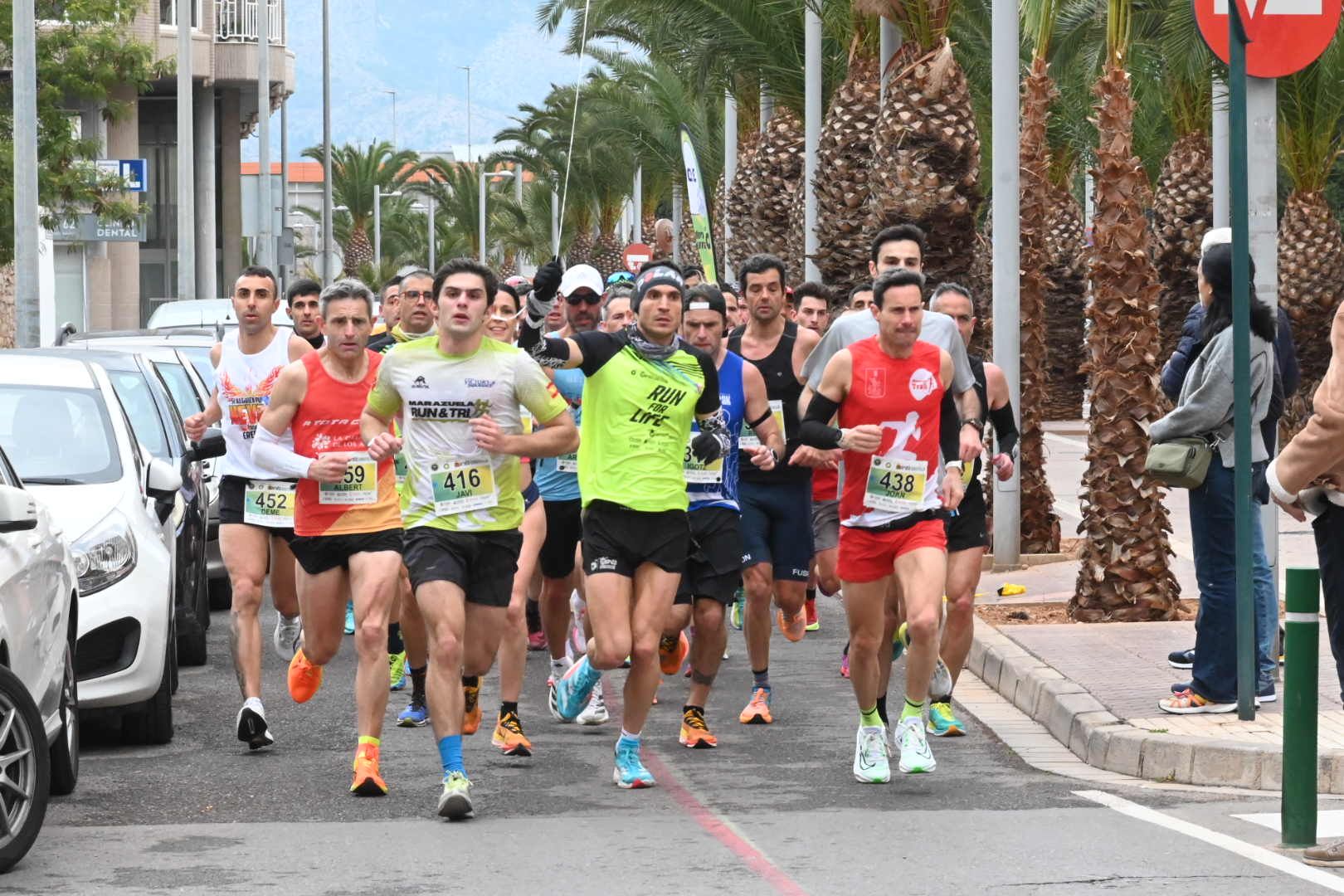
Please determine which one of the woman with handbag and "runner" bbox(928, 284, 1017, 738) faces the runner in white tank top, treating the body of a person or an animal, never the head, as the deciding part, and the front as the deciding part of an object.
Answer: the woman with handbag

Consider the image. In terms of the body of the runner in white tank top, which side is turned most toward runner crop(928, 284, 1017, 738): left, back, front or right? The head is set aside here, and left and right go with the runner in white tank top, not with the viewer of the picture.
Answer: left

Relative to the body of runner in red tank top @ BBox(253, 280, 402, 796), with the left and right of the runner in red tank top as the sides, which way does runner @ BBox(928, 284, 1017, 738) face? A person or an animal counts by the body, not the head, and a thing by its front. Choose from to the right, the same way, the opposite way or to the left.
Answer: the same way

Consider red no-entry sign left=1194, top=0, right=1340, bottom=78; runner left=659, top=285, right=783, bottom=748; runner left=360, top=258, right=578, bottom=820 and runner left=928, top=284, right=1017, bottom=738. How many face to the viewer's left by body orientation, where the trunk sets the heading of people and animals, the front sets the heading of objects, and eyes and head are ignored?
0

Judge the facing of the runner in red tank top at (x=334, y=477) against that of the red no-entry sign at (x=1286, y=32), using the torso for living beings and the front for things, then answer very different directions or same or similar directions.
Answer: same or similar directions

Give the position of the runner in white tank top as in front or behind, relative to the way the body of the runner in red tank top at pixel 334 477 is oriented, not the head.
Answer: behind

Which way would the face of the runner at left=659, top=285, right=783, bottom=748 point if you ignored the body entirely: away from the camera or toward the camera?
toward the camera

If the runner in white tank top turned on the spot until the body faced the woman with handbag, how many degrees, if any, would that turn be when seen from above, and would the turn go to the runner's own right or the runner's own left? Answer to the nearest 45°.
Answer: approximately 90° to the runner's own left

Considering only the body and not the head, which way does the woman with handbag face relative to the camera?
to the viewer's left

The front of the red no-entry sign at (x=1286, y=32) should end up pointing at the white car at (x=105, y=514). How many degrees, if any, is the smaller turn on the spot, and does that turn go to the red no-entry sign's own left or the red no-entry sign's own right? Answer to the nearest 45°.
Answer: approximately 90° to the red no-entry sign's own right

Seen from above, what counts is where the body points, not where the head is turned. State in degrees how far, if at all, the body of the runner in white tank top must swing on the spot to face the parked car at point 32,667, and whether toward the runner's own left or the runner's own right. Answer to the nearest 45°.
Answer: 0° — they already face it

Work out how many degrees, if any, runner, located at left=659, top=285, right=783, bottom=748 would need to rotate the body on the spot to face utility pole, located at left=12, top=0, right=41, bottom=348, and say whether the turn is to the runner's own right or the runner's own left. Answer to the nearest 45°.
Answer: approximately 135° to the runner's own right

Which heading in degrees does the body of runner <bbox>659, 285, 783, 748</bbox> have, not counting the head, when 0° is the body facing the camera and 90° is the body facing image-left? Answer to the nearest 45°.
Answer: approximately 0°

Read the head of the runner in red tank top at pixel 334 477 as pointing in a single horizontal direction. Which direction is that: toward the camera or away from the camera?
toward the camera

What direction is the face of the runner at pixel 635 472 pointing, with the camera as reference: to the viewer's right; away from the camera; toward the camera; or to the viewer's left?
toward the camera

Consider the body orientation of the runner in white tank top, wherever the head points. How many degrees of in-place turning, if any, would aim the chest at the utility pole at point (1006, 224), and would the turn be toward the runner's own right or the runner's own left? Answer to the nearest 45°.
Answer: approximately 135° to the runner's own left

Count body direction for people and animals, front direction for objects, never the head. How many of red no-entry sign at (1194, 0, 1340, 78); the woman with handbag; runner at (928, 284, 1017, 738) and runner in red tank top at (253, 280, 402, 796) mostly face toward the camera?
3

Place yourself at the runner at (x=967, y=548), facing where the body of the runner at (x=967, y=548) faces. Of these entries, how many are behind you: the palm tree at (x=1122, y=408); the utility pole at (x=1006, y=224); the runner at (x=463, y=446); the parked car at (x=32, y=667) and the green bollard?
2

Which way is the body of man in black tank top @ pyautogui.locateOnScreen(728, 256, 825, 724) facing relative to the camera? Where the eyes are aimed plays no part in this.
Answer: toward the camera

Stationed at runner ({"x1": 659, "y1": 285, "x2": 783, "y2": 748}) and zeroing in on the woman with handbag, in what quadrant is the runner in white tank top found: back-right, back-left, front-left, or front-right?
back-left

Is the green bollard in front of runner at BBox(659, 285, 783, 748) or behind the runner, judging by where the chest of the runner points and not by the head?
in front

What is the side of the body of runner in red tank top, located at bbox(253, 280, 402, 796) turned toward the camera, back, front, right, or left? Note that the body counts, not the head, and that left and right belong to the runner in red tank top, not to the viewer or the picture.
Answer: front

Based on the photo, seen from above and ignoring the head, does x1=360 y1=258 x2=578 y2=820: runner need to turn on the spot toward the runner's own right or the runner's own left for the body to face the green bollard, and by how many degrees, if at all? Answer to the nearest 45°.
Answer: approximately 45° to the runner's own left
